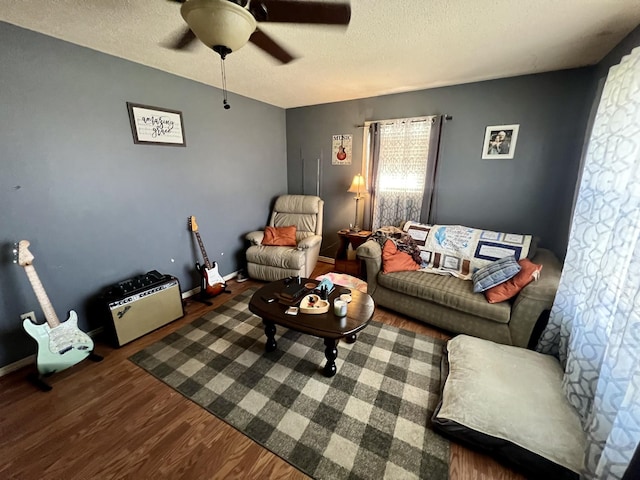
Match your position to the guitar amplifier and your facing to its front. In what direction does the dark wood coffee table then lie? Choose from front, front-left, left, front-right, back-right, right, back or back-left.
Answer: front

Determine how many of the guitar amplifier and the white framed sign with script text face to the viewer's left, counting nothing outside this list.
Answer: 0

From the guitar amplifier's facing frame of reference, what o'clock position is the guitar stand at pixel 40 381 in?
The guitar stand is roughly at 4 o'clock from the guitar amplifier.

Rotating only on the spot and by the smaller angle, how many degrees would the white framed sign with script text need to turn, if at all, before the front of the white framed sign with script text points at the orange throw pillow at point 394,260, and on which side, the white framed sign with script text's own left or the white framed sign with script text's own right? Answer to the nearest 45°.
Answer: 0° — it already faces it

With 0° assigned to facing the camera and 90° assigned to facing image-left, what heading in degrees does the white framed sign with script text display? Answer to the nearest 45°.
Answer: approximately 315°

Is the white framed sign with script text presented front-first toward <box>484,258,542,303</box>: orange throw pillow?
yes

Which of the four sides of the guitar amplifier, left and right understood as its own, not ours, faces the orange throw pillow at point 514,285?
front

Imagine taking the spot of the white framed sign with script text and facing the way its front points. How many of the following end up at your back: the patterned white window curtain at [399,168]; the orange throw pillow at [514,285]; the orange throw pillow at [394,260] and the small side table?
0

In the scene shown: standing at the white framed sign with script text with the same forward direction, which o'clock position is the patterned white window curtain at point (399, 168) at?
The patterned white window curtain is roughly at 11 o'clock from the white framed sign with script text.

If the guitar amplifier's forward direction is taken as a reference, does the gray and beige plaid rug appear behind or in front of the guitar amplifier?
in front

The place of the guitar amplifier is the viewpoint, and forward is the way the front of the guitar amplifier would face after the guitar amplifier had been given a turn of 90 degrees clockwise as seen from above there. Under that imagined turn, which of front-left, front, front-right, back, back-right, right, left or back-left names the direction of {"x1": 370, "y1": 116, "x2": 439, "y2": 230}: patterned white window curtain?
back-left

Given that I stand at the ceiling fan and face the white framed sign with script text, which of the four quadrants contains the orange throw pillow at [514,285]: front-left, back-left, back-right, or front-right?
back-right

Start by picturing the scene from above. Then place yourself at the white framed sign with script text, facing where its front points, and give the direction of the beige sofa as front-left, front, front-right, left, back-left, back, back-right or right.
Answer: front

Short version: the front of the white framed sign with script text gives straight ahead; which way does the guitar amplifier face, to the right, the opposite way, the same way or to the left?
the same way

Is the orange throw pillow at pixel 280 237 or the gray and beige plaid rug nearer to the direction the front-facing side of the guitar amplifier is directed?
the gray and beige plaid rug

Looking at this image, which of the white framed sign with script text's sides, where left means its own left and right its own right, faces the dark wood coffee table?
front

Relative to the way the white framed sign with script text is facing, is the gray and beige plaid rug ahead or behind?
ahead
